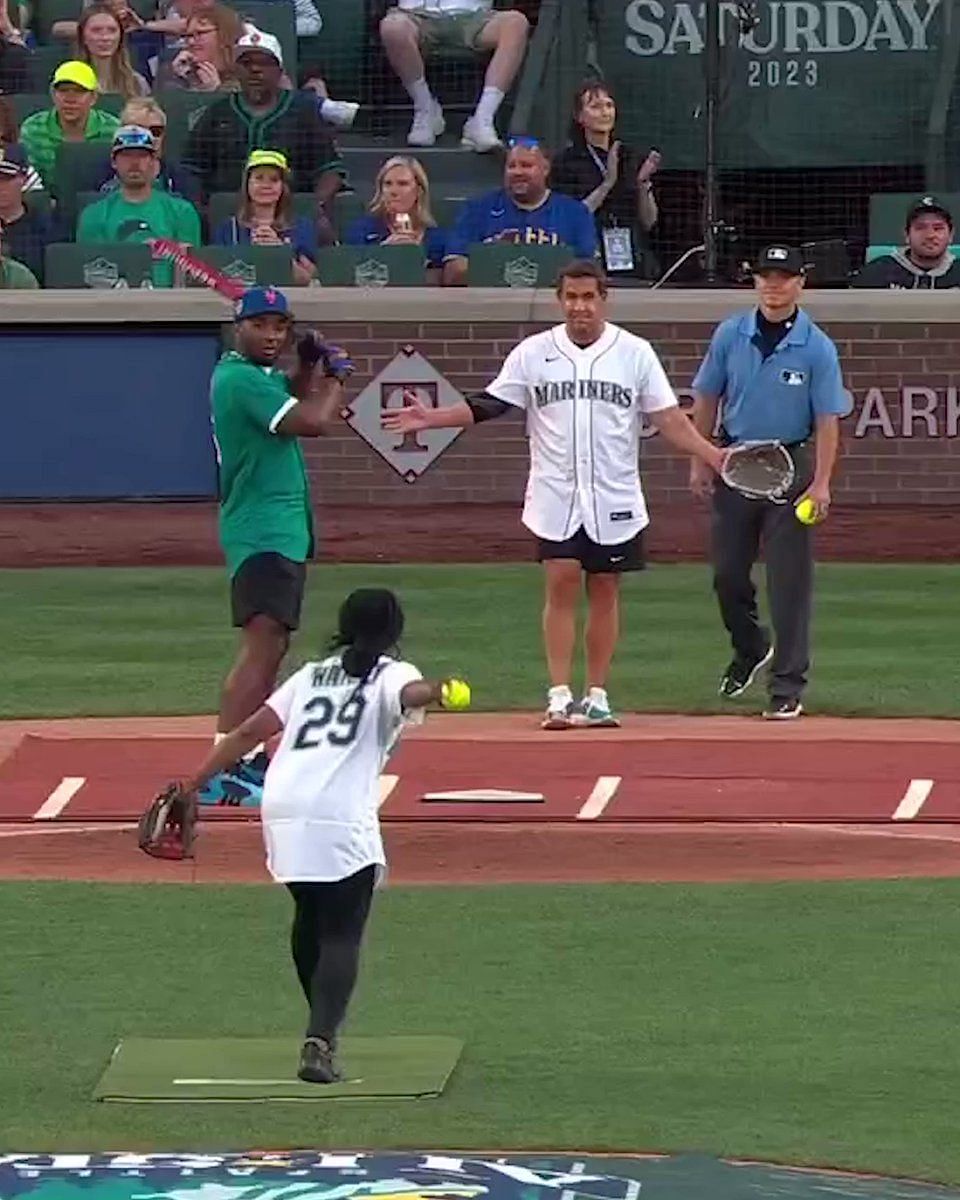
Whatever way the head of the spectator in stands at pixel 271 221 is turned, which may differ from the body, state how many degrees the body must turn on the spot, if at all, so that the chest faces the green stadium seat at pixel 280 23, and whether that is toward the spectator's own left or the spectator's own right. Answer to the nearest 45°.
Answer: approximately 180°

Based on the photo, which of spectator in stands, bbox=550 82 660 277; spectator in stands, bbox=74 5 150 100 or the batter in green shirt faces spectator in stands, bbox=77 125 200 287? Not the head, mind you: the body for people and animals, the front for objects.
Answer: spectator in stands, bbox=74 5 150 100

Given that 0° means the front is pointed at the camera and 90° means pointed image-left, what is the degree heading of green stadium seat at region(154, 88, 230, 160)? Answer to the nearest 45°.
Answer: approximately 0°

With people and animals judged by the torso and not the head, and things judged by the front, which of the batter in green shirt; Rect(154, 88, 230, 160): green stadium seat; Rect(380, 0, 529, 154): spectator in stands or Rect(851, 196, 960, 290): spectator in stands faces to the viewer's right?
the batter in green shirt

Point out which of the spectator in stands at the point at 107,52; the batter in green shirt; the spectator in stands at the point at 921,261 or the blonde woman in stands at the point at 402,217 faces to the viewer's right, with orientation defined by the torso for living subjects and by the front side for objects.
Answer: the batter in green shirt

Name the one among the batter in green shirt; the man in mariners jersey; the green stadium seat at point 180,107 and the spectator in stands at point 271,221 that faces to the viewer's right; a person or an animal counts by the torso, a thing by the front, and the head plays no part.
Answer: the batter in green shirt

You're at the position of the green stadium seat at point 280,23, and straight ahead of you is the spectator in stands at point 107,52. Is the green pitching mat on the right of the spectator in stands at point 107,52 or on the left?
left

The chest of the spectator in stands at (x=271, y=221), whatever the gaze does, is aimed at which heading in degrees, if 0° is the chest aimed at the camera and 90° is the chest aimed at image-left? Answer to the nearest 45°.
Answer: approximately 0°
